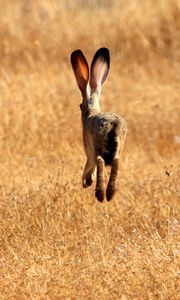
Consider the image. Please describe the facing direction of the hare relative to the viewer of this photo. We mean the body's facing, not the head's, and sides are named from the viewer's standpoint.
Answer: facing away from the viewer and to the left of the viewer
